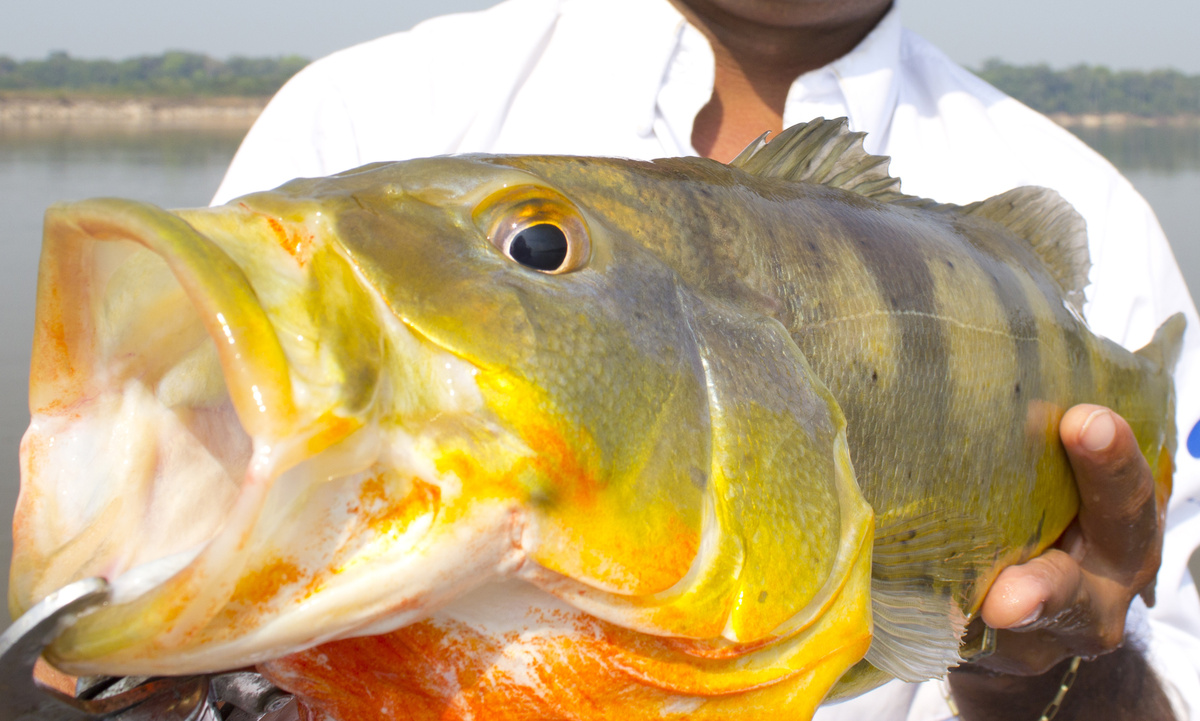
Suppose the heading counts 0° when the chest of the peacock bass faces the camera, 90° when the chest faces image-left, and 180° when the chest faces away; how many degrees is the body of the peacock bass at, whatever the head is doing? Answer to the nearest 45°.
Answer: approximately 45°

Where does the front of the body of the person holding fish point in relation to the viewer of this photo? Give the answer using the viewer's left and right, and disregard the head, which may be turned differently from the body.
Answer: facing the viewer
